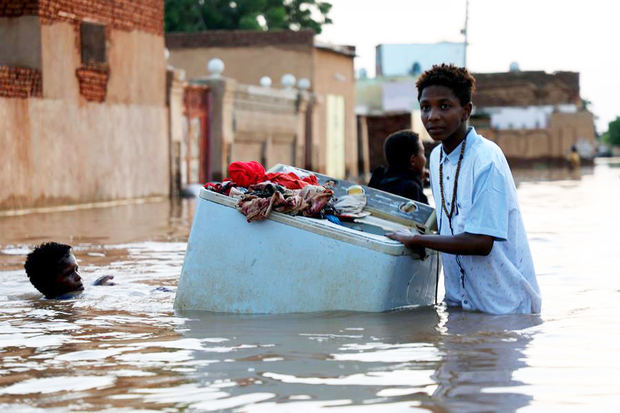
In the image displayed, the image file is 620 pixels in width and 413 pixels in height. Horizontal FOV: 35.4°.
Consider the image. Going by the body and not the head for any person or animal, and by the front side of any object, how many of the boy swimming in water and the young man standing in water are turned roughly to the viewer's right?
1

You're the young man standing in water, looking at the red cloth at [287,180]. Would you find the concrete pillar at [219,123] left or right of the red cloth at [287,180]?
right

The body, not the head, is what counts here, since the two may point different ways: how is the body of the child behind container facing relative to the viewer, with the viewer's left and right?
facing away from the viewer and to the right of the viewer

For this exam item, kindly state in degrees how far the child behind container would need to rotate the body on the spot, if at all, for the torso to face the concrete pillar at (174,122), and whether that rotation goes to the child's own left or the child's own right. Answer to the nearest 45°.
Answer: approximately 45° to the child's own left

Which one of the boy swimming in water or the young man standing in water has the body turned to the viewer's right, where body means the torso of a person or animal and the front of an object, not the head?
the boy swimming in water

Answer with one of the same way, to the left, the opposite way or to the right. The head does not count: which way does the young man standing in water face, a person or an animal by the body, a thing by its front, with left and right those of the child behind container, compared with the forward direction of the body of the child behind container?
the opposite way

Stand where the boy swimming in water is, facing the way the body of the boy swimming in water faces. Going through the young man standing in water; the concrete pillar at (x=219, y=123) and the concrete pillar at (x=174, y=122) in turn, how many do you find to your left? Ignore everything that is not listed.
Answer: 2

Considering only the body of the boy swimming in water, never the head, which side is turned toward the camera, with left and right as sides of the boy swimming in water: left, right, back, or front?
right

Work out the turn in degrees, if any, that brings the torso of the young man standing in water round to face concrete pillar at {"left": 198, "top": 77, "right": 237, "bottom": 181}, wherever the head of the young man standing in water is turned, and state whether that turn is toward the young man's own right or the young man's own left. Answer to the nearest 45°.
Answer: approximately 135° to the young man's own right

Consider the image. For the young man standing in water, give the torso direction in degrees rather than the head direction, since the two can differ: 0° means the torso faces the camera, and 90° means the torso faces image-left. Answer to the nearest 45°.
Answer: approximately 45°

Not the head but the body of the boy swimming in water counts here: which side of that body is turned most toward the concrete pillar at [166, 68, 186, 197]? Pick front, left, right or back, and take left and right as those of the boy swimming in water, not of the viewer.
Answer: left

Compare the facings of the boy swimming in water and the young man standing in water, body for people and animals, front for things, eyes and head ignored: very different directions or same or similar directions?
very different directions
